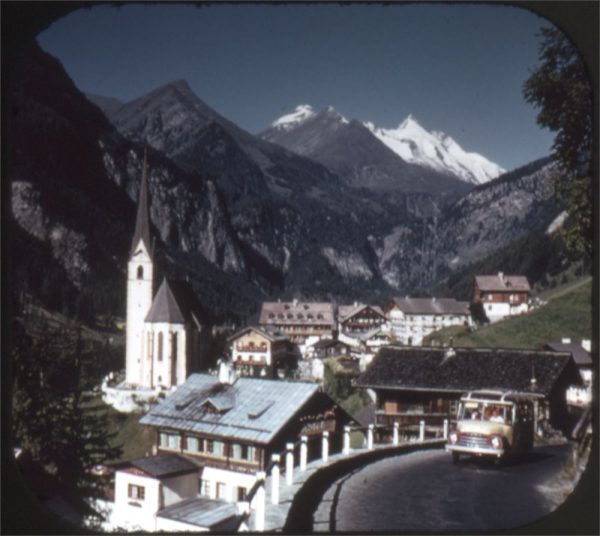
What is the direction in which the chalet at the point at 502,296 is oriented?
toward the camera

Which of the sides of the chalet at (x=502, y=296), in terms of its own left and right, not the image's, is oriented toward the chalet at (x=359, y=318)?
right

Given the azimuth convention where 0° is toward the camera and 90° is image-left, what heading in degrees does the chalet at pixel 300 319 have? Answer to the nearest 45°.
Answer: approximately 0°

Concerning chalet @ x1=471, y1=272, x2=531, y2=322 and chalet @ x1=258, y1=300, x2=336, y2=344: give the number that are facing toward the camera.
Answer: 2

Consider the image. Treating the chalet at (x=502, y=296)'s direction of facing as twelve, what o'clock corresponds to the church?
The church is roughly at 2 o'clock from the chalet.

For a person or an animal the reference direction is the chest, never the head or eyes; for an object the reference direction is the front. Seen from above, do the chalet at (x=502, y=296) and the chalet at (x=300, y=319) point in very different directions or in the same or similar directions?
same or similar directions

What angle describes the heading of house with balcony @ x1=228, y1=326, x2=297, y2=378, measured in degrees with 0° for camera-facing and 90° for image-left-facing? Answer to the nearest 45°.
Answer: approximately 45°
